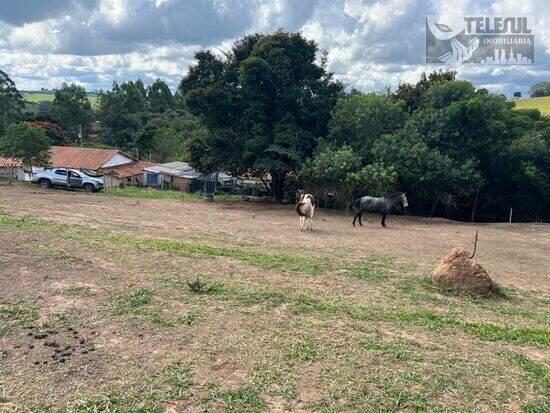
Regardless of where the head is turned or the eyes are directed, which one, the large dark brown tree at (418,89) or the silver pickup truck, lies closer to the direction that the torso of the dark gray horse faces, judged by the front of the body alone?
the large dark brown tree

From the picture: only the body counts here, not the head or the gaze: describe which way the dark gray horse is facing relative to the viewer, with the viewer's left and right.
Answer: facing to the right of the viewer

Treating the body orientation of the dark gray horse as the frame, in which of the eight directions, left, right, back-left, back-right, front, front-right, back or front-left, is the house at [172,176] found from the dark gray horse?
back-left

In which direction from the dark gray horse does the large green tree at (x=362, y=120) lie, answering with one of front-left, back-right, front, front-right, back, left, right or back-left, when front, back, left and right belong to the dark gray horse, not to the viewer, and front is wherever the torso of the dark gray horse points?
left

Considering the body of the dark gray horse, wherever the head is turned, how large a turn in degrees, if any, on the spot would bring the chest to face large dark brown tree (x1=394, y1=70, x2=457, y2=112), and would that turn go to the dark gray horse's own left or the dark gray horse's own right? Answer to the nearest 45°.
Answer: approximately 90° to the dark gray horse's own left

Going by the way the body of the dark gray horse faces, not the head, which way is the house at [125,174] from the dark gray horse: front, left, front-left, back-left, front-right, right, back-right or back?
back-left

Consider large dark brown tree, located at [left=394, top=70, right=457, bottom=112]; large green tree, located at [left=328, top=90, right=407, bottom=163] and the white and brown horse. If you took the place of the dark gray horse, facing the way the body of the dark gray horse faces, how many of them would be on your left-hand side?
2

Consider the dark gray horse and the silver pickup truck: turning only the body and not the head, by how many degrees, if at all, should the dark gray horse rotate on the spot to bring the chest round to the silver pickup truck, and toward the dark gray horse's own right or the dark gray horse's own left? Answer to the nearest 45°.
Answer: approximately 180°

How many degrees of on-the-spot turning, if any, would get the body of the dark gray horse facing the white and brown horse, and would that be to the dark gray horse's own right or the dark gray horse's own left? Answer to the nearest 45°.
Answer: approximately 135° to the dark gray horse's own right

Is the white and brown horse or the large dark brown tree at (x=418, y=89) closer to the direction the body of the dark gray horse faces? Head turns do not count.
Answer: the large dark brown tree

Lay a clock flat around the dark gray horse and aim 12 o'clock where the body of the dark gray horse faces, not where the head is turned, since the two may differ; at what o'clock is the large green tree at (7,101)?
The large green tree is roughly at 7 o'clock from the dark gray horse.
